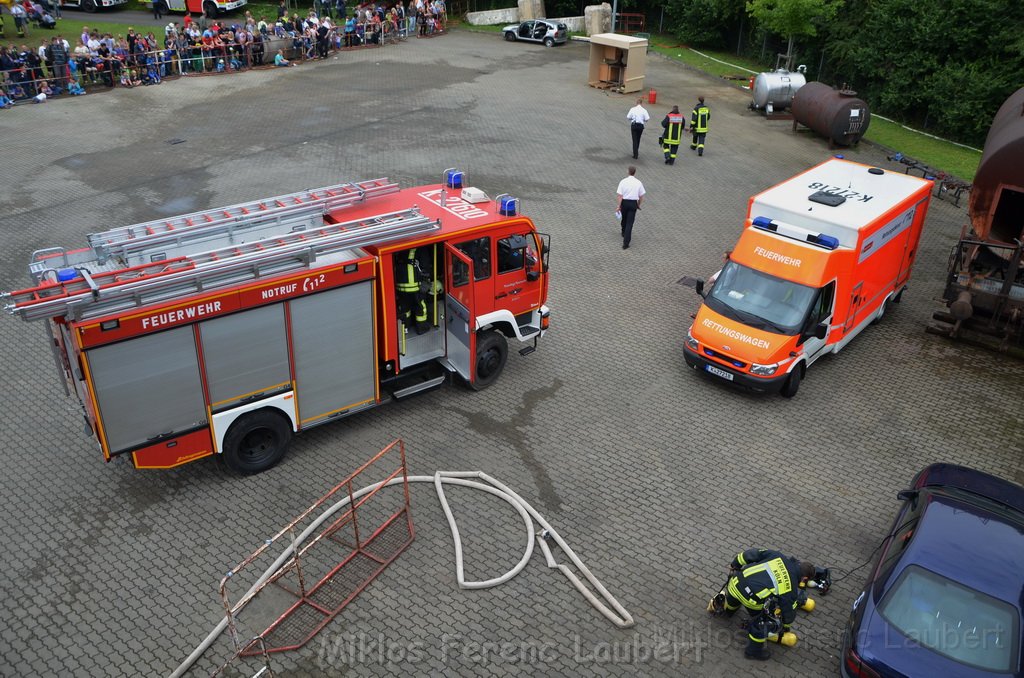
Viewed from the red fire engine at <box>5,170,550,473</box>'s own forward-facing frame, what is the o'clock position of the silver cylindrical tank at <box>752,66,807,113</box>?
The silver cylindrical tank is roughly at 12 o'clock from the red fire engine.

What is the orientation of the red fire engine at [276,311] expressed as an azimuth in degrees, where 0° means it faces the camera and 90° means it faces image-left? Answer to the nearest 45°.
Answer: approximately 225°

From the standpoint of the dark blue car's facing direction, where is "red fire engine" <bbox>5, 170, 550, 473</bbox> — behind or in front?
behind

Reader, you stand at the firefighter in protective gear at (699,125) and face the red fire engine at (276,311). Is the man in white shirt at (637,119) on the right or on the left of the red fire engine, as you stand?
right

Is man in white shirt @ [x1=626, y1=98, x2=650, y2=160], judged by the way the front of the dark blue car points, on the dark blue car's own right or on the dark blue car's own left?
on the dark blue car's own left

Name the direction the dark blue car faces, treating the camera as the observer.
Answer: facing away from the viewer and to the right of the viewer
